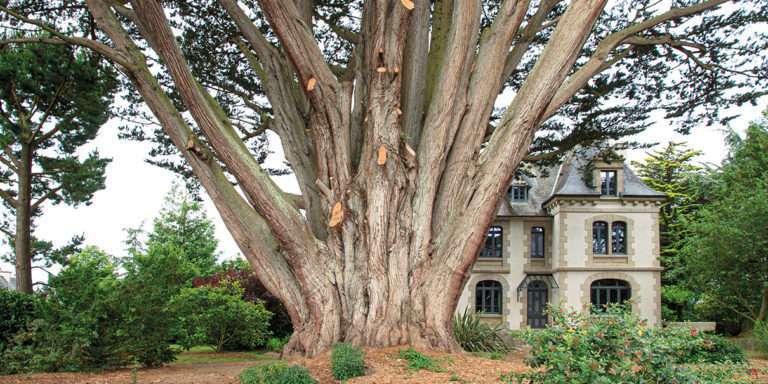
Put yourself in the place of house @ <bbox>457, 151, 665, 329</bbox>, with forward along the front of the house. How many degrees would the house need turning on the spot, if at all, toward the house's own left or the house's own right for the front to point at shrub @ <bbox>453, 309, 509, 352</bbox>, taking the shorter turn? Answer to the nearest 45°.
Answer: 0° — it already faces it

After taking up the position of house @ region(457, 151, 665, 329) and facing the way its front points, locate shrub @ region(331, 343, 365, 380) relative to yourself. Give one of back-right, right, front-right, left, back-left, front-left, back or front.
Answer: front

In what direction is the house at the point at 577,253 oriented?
toward the camera

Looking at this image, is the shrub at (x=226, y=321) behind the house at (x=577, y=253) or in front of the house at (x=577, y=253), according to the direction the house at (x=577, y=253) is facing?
in front

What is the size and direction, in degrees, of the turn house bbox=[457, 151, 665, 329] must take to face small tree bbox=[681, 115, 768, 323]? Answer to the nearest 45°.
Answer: approximately 45° to its left

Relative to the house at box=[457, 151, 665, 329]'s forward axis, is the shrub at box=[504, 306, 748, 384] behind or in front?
in front

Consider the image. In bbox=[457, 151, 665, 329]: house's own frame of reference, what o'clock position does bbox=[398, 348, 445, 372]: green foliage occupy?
The green foliage is roughly at 12 o'clock from the house.

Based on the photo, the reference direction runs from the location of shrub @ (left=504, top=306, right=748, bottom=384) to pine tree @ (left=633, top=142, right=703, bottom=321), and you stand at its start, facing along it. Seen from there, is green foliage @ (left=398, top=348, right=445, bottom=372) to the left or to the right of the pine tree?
left

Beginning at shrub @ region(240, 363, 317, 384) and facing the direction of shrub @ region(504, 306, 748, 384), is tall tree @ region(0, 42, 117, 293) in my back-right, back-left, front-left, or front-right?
back-left

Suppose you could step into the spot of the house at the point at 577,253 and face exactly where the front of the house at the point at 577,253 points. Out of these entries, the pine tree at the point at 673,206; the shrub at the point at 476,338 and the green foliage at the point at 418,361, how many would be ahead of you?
2
